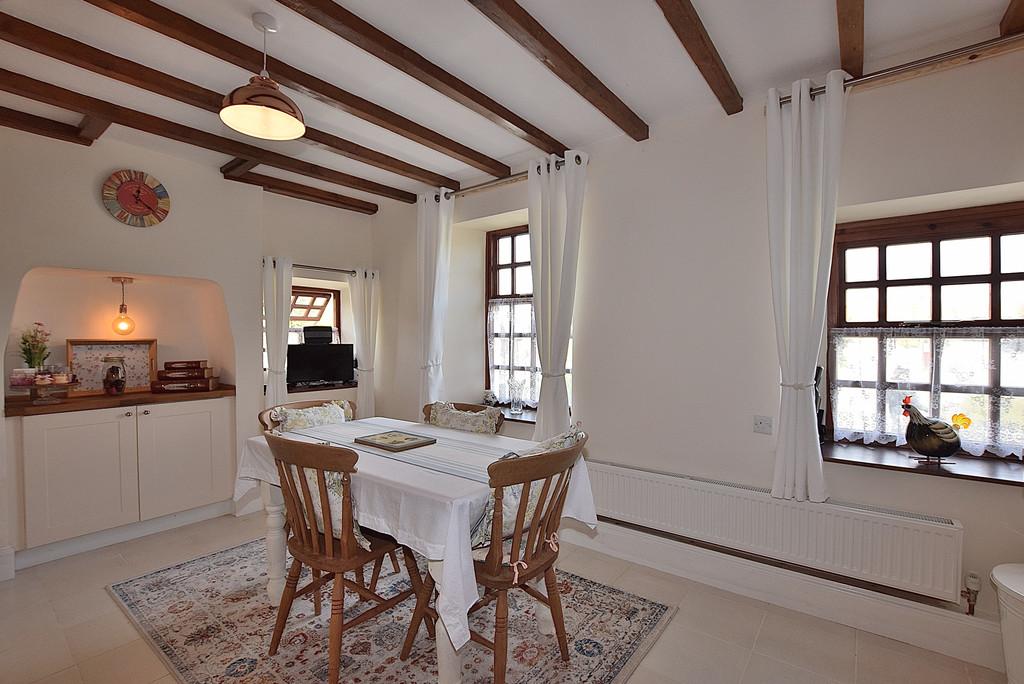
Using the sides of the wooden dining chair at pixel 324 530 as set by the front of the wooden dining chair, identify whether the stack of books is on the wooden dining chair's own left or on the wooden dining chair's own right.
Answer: on the wooden dining chair's own left

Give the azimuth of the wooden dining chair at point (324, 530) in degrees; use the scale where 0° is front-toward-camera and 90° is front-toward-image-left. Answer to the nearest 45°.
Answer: approximately 225°

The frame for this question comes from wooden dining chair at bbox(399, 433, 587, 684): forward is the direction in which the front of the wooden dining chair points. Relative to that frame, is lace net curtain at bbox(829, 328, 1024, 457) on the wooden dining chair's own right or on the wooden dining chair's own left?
on the wooden dining chair's own right

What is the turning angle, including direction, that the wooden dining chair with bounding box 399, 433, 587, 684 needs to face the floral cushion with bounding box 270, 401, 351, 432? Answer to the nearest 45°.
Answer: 0° — it already faces it

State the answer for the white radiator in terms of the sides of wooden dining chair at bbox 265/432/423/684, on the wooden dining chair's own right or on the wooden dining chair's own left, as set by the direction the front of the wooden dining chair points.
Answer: on the wooden dining chair's own right

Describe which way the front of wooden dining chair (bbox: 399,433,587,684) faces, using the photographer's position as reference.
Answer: facing away from the viewer and to the left of the viewer

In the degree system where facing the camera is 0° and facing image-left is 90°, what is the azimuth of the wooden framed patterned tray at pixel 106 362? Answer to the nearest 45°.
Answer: approximately 0°

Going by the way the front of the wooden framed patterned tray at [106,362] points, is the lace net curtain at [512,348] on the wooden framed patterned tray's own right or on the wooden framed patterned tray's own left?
on the wooden framed patterned tray's own left
